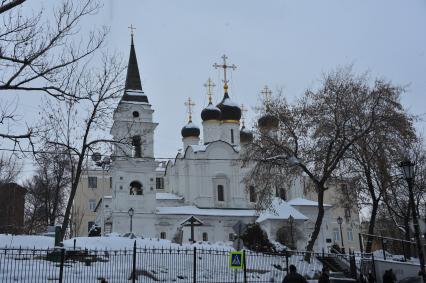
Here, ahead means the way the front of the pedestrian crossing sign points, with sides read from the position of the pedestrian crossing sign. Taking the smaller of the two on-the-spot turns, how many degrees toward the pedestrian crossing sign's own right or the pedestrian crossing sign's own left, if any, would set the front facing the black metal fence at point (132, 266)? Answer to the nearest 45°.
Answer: approximately 135° to the pedestrian crossing sign's own right

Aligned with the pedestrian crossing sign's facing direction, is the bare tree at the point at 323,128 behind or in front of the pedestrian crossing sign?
behind

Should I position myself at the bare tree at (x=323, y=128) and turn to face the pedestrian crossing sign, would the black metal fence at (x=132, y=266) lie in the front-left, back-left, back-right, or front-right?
front-right

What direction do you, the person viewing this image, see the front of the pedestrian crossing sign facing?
facing the viewer
